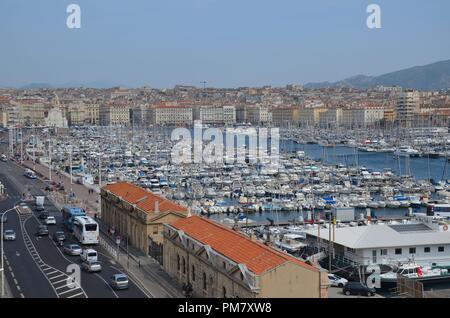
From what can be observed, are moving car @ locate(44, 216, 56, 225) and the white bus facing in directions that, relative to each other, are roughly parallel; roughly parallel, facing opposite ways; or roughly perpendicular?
roughly parallel

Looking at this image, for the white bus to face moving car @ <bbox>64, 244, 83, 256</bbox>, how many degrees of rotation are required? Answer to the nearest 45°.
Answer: approximately 135° to its left

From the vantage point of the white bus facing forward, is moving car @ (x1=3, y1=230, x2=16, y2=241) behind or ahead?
ahead

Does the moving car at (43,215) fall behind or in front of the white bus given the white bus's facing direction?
in front

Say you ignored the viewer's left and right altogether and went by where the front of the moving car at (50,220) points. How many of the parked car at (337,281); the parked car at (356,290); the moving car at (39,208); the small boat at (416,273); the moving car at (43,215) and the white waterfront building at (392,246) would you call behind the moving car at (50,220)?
4

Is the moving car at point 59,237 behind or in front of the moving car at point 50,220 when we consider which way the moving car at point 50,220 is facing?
behind

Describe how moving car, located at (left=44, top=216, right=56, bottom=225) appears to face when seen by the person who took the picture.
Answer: facing away from the viewer and to the left of the viewer

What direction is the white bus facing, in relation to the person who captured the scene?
facing away from the viewer and to the left of the viewer

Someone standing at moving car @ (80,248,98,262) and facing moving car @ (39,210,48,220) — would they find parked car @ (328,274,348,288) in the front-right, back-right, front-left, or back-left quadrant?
back-right
